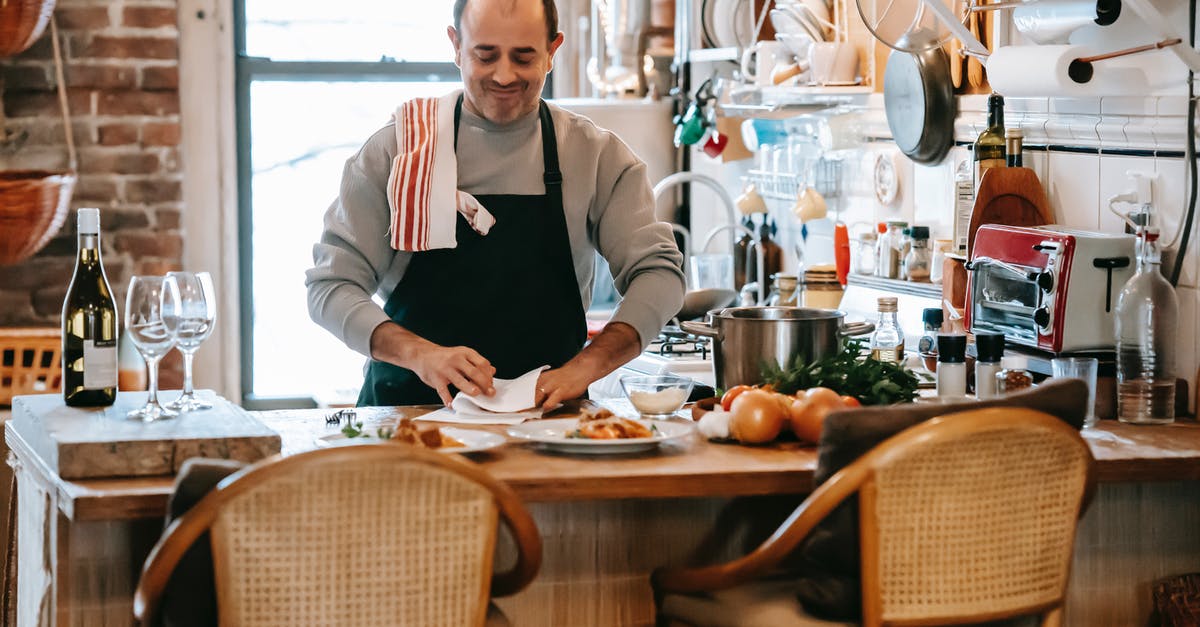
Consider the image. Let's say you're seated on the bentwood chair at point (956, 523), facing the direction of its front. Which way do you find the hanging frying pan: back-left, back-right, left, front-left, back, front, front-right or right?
front-right

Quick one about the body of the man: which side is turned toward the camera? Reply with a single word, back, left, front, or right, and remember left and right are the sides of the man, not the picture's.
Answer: front

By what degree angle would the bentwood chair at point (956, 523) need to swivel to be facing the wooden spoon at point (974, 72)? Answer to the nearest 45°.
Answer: approximately 45° to its right

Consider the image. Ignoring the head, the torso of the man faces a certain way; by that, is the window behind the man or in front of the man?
behind

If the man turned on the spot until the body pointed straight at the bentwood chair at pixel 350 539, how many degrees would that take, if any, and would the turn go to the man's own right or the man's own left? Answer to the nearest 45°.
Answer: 0° — they already face it

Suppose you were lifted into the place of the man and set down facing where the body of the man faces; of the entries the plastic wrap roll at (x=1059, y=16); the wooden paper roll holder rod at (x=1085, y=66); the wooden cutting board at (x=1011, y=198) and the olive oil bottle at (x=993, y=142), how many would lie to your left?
4

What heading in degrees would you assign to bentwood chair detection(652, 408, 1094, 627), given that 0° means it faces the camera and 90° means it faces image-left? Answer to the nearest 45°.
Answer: approximately 135°

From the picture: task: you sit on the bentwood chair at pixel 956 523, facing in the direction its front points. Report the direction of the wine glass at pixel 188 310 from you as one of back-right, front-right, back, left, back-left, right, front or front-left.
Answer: front-left

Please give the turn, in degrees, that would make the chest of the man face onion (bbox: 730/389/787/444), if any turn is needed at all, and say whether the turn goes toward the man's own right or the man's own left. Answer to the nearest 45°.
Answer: approximately 45° to the man's own left
